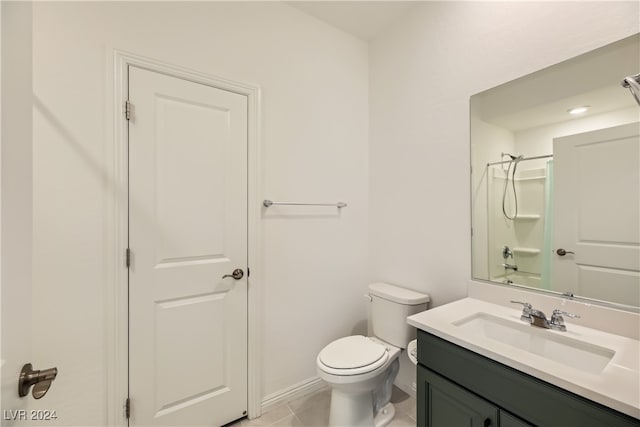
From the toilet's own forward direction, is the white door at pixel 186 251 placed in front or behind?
in front

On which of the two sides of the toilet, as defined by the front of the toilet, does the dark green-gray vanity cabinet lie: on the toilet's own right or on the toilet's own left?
on the toilet's own left

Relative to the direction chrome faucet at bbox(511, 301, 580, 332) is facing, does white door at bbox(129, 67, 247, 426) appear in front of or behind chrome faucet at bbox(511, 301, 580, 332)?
in front

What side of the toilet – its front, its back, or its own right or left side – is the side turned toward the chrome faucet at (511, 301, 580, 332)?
left

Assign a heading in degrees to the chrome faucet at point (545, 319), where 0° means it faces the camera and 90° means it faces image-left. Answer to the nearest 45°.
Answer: approximately 45°

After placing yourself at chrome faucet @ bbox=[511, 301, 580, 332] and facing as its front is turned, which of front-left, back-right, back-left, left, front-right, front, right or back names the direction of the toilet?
front-right

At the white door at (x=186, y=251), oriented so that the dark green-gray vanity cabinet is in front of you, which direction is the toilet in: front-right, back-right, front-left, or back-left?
front-left

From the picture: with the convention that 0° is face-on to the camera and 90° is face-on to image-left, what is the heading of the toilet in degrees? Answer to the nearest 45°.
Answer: approximately 45°

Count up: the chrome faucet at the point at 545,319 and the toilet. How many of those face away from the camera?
0
